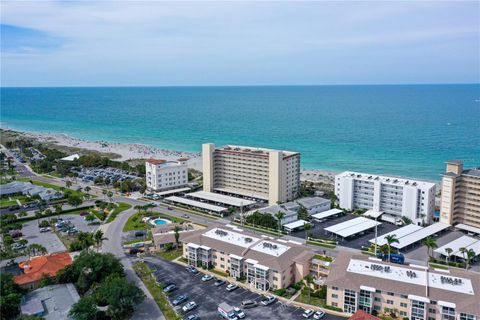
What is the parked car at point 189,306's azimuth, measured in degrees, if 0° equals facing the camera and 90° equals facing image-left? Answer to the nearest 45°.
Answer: approximately 45°

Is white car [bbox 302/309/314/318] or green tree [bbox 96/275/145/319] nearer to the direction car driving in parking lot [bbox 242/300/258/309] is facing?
the white car

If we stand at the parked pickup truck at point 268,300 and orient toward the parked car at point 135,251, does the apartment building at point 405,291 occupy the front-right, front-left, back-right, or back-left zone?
back-right

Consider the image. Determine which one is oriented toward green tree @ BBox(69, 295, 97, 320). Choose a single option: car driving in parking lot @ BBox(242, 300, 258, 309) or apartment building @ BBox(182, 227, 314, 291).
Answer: the apartment building

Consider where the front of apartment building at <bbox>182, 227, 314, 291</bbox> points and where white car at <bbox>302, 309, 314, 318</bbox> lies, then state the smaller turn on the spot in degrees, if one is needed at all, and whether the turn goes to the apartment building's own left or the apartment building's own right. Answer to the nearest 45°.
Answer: approximately 90° to the apartment building's own left

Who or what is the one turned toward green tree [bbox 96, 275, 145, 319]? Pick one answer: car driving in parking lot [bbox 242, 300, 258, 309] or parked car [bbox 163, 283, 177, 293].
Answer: parked car [bbox 163, 283, 177, 293]
